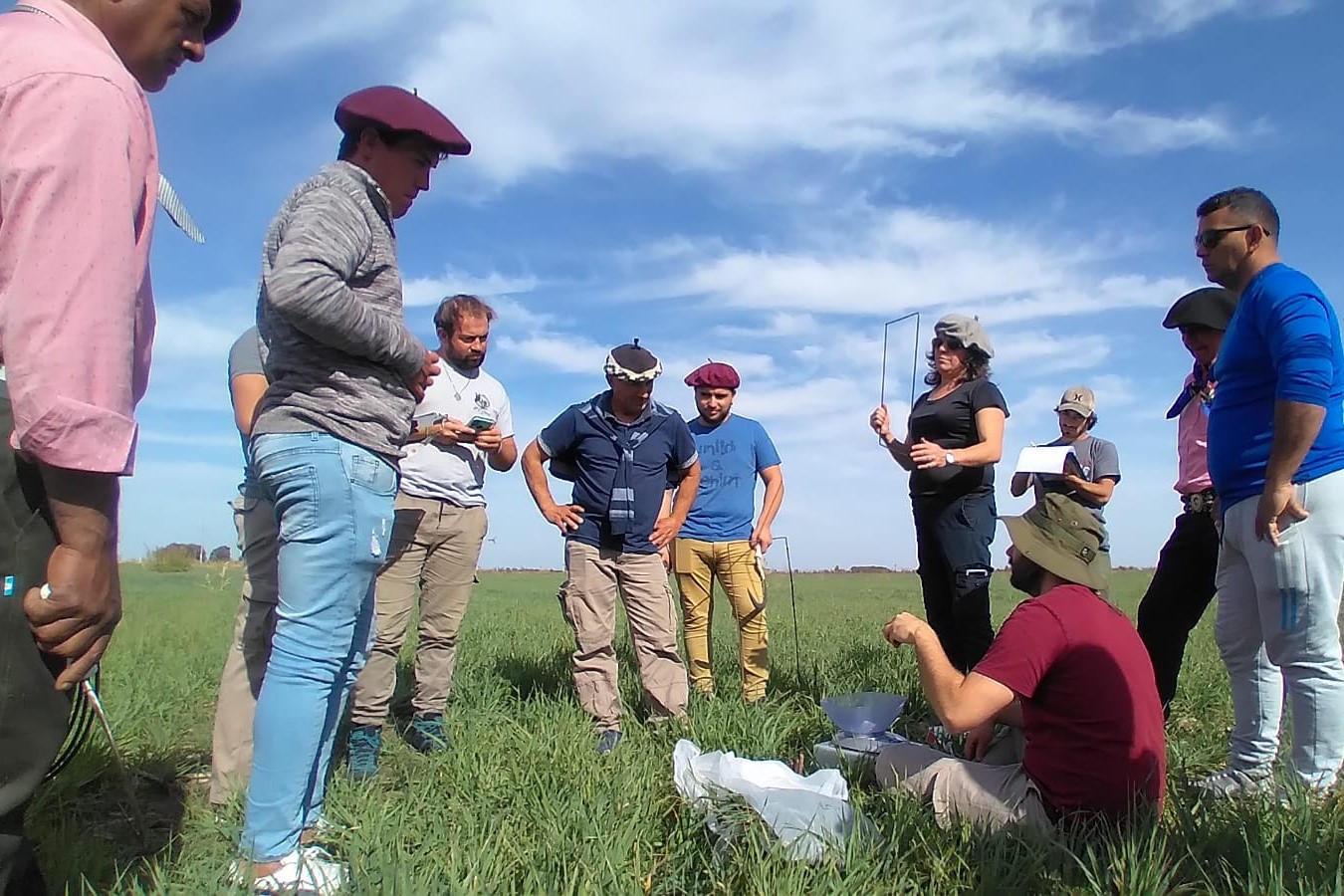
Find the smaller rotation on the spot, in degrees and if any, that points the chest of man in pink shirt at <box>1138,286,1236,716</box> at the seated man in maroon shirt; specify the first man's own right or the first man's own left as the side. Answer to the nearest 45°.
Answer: approximately 45° to the first man's own left

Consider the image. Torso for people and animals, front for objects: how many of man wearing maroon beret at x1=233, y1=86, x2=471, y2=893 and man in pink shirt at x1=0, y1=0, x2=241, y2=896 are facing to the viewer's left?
0

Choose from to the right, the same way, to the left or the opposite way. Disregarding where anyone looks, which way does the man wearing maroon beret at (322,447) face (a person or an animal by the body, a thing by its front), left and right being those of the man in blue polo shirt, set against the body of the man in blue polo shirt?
to the left

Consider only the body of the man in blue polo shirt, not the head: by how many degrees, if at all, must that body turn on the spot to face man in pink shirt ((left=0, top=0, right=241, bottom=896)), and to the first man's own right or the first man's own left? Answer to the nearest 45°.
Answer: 0° — they already face them

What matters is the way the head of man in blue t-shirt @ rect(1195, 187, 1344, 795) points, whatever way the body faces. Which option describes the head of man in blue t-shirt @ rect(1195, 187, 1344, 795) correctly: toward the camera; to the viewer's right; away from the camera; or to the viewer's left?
to the viewer's left

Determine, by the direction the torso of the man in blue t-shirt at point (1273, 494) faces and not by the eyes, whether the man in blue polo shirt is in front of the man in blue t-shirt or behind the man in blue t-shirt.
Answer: in front

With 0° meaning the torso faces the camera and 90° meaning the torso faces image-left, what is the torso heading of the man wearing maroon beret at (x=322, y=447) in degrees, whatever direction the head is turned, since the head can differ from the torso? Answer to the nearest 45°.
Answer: approximately 270°

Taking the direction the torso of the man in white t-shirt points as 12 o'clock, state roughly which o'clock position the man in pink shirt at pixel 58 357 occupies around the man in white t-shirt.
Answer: The man in pink shirt is roughly at 2 o'clock from the man in white t-shirt.

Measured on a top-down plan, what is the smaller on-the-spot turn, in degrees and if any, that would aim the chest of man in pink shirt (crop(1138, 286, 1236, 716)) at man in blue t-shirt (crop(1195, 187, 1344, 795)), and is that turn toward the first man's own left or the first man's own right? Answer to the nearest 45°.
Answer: approximately 45° to the first man's own left

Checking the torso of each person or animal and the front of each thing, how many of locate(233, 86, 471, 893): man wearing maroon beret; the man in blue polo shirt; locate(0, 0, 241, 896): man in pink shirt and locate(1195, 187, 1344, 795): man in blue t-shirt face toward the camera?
1

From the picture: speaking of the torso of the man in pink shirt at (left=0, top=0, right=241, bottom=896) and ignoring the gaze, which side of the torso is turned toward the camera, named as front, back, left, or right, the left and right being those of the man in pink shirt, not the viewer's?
right

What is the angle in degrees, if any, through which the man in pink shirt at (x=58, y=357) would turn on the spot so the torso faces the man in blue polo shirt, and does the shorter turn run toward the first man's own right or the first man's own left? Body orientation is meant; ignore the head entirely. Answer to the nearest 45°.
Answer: approximately 45° to the first man's own left

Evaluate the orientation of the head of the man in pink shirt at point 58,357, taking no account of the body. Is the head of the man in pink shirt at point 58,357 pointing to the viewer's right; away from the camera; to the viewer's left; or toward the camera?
to the viewer's right

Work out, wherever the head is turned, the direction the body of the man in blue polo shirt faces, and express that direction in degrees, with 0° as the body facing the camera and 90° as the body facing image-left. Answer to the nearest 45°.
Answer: approximately 0°

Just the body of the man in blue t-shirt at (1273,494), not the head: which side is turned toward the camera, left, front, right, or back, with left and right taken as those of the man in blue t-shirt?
left
